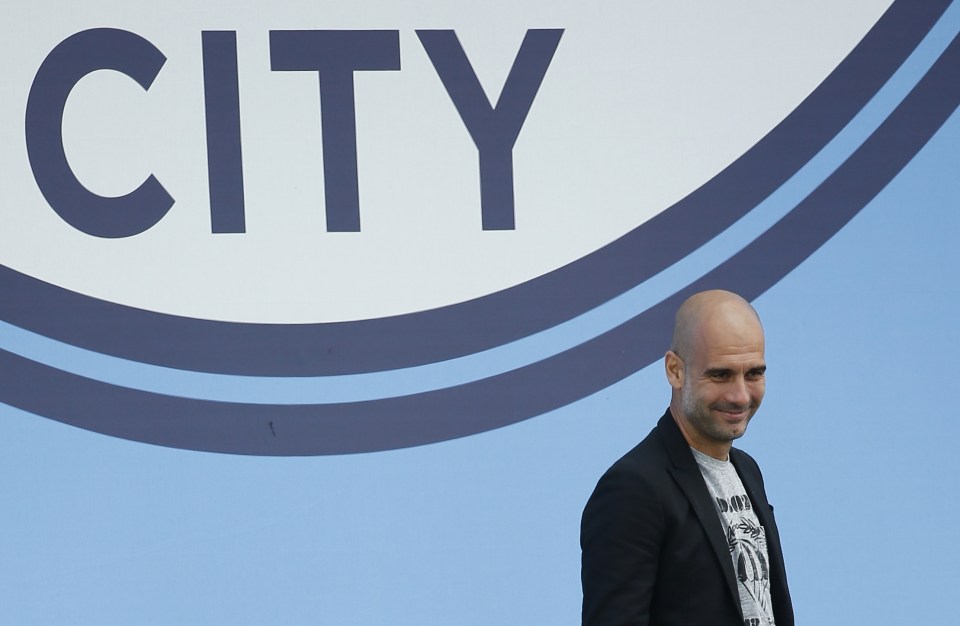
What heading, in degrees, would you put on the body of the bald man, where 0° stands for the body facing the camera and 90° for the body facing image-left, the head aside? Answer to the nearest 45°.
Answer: approximately 315°
